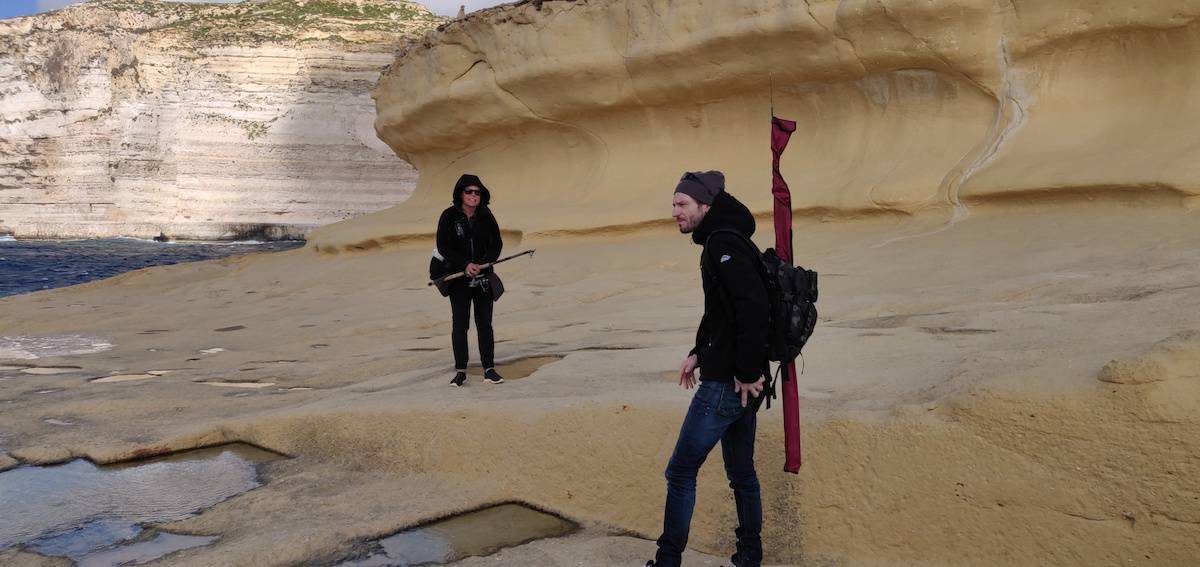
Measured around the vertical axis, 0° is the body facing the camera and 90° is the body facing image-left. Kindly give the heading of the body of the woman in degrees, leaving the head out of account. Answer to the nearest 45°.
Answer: approximately 0°

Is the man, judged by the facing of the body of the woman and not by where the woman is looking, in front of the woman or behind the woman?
in front

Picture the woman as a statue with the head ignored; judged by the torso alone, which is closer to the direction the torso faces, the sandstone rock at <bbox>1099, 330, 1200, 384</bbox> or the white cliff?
the sandstone rock

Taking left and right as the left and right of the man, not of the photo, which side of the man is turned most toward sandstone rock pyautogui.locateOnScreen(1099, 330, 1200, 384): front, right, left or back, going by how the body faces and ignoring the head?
back

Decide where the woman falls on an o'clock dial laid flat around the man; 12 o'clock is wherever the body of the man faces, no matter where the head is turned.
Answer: The woman is roughly at 2 o'clock from the man.

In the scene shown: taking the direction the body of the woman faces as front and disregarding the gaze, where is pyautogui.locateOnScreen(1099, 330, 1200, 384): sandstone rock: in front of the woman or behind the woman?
in front

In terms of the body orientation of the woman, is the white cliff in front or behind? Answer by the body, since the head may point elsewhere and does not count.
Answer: behind

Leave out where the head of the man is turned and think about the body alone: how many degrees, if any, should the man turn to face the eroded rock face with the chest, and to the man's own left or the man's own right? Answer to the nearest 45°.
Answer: approximately 90° to the man's own right

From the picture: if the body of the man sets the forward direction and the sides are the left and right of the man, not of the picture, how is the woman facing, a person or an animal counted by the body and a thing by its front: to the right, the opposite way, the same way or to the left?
to the left

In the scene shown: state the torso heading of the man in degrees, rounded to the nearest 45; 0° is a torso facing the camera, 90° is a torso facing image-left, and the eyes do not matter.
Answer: approximately 90°

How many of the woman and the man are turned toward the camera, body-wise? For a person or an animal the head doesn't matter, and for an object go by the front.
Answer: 1

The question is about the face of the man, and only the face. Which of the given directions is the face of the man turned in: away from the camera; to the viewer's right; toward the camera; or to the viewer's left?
to the viewer's left

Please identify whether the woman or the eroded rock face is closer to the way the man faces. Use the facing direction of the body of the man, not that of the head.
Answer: the woman
